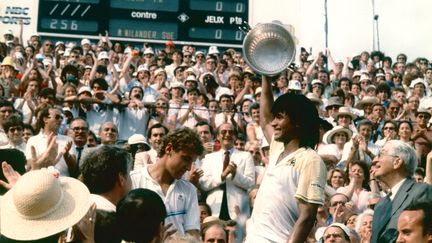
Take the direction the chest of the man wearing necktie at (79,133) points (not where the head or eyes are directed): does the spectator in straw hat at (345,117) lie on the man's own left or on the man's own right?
on the man's own left

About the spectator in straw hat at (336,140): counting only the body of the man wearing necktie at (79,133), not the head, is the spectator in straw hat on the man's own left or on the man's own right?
on the man's own left

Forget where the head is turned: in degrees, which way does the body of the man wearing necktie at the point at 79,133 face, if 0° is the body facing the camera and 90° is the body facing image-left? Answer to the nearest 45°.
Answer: approximately 0°

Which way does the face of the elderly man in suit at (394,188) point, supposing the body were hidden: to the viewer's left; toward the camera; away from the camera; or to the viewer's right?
to the viewer's left

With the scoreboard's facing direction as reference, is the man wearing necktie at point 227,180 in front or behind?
in front

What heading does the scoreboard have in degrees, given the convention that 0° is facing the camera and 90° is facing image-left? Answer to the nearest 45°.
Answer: approximately 0°

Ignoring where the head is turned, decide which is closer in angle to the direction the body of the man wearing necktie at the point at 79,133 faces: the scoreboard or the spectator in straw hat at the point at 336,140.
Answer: the spectator in straw hat
